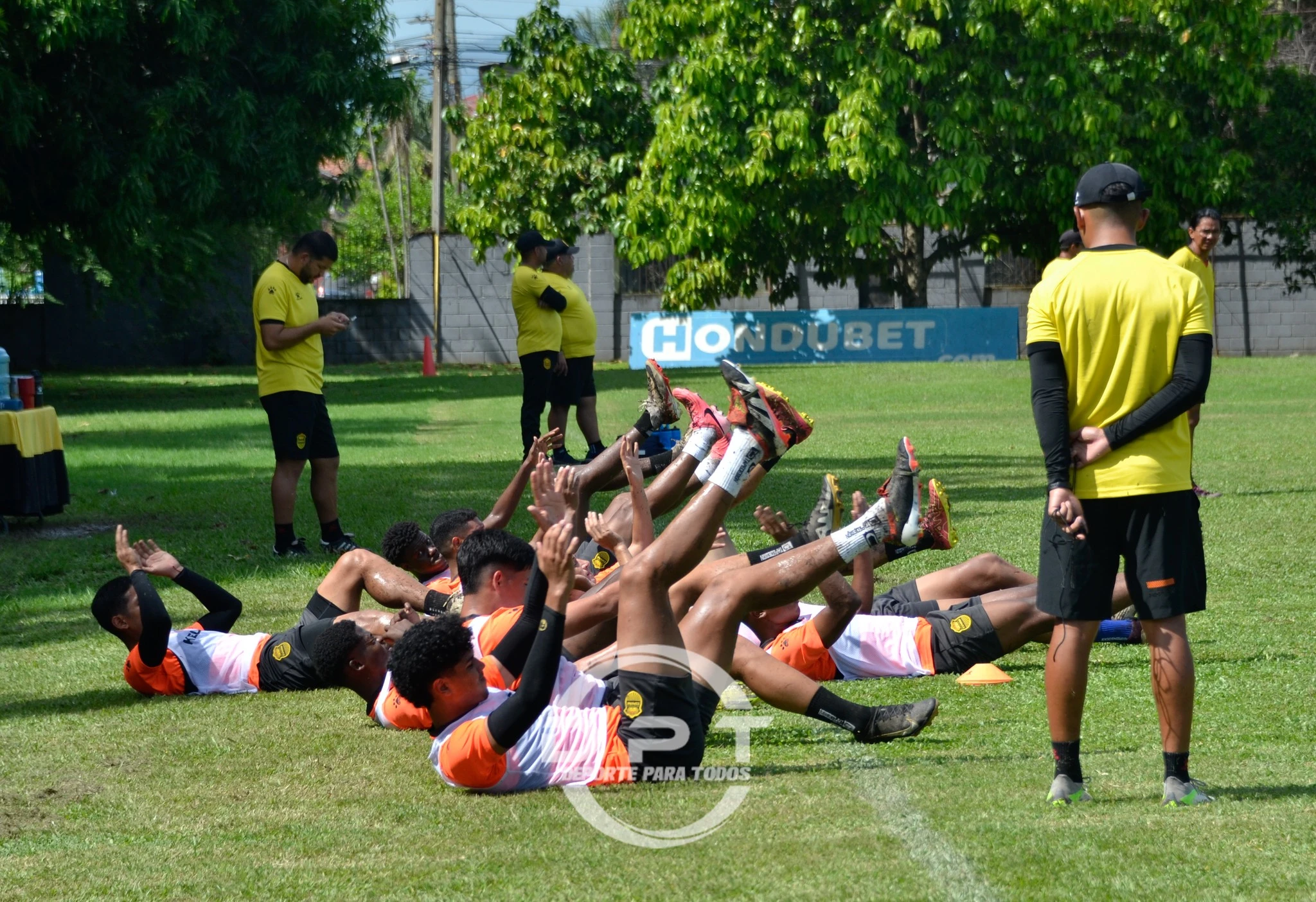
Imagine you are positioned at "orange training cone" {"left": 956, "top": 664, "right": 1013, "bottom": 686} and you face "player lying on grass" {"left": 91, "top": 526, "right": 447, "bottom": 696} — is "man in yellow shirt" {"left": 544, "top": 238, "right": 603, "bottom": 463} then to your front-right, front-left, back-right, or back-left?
front-right

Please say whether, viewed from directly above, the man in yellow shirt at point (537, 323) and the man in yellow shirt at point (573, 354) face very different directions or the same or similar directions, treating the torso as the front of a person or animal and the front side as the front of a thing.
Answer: same or similar directions

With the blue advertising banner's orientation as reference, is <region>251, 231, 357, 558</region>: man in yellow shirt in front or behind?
in front

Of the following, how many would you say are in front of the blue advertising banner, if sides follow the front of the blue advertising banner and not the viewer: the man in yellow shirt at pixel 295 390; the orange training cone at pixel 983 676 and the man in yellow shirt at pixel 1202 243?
3

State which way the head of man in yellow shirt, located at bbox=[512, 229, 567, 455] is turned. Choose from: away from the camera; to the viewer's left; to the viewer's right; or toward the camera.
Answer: to the viewer's right

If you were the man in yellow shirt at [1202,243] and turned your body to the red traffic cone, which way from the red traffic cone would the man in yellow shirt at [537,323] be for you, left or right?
left

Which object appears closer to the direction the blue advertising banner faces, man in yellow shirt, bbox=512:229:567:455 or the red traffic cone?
the man in yellow shirt

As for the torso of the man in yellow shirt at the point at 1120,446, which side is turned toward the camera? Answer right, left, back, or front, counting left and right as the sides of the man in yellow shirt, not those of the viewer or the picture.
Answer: back

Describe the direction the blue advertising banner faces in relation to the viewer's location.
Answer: facing the viewer

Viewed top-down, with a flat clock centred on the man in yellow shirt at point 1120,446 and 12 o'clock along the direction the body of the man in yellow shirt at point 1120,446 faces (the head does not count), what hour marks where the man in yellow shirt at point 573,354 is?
the man in yellow shirt at point 573,354 is roughly at 11 o'clock from the man in yellow shirt at point 1120,446.

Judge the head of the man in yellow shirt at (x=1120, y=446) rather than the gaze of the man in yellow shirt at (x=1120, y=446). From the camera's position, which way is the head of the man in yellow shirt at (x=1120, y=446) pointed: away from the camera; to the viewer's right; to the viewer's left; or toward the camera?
away from the camera

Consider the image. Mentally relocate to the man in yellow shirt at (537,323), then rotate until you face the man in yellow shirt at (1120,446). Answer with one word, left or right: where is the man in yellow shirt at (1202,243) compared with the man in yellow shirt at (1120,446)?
left

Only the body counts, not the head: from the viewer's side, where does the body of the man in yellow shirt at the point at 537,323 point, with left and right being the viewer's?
facing to the right of the viewer
